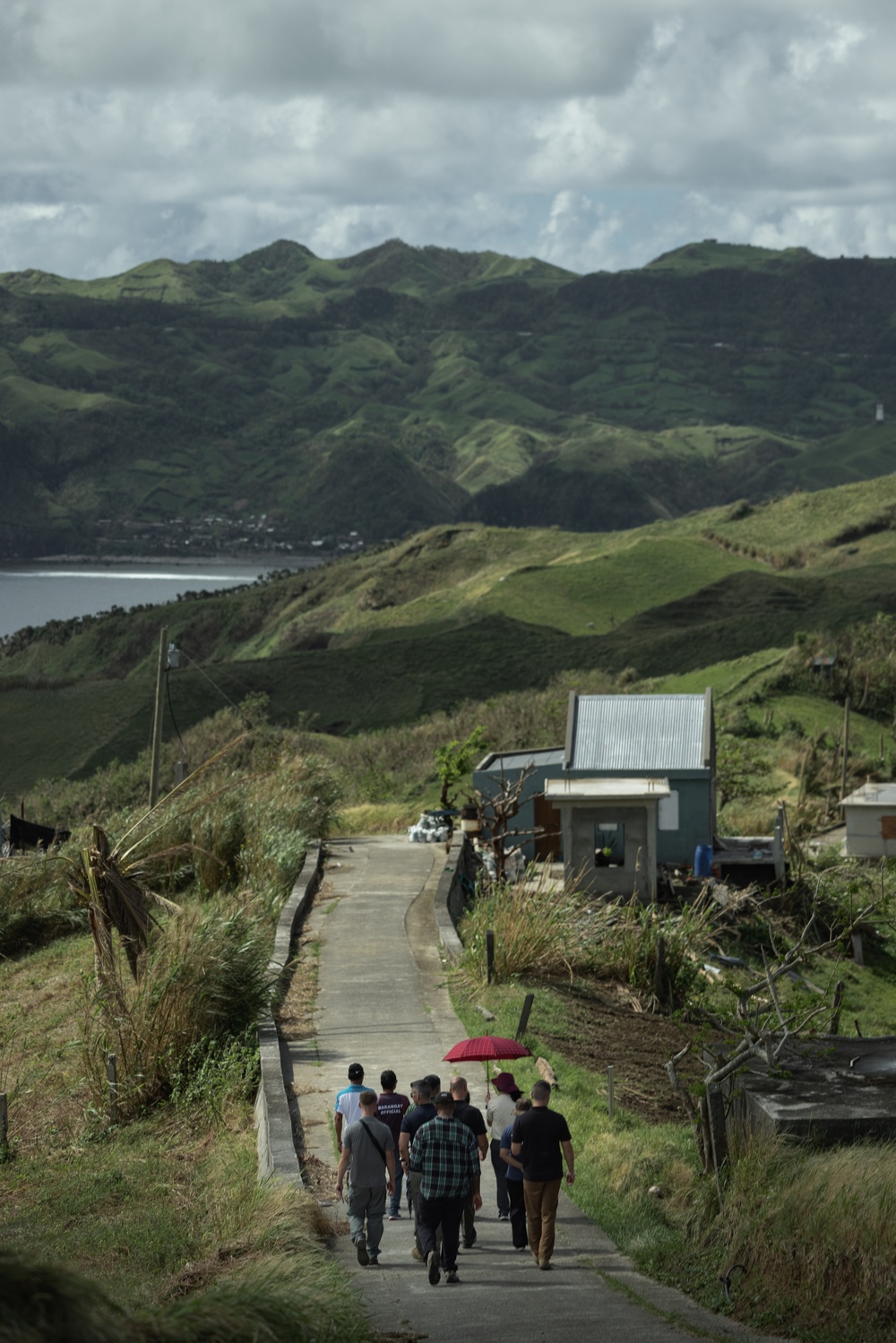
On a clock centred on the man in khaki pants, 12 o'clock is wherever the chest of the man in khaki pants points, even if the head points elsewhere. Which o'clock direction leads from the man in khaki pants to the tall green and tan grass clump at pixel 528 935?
The tall green and tan grass clump is roughly at 12 o'clock from the man in khaki pants.

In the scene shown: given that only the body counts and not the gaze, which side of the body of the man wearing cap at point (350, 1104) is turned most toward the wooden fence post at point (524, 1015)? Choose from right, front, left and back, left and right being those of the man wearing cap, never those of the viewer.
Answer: front

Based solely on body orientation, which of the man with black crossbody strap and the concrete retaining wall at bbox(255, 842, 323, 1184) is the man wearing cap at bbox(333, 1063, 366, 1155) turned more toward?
the concrete retaining wall

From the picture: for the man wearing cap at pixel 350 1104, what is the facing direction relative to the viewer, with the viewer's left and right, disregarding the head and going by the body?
facing away from the viewer

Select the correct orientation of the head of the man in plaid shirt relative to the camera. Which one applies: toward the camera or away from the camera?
away from the camera

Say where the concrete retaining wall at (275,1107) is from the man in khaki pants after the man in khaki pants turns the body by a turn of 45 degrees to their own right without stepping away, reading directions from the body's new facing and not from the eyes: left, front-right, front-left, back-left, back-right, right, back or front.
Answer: left

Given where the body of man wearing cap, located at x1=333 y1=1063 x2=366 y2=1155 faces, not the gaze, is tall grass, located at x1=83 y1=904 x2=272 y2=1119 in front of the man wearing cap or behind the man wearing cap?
in front

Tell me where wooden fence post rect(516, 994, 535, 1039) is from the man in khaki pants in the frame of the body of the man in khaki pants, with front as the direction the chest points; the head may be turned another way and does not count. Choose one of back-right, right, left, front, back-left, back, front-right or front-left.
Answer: front

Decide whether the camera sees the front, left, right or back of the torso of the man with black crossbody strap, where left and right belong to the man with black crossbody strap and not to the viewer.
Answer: back

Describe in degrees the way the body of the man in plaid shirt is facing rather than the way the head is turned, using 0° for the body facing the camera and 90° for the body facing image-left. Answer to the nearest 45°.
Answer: approximately 180°

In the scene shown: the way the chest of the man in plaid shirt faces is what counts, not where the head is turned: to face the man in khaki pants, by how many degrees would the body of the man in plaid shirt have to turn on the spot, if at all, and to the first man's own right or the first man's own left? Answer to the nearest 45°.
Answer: approximately 45° to the first man's own right

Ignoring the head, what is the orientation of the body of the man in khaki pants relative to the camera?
away from the camera

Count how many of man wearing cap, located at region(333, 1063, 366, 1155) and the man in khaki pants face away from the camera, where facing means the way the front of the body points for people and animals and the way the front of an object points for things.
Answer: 2

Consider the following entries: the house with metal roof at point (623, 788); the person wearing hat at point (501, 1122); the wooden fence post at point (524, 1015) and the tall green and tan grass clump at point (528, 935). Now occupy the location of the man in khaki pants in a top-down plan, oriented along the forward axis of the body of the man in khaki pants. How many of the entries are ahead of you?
4

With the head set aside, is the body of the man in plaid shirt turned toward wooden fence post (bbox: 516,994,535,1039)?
yes

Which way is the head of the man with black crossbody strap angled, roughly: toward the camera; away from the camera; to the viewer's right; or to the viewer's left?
away from the camera

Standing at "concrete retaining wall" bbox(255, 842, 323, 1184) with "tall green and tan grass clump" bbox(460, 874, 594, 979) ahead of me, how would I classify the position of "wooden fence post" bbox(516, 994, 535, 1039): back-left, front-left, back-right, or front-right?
front-right
